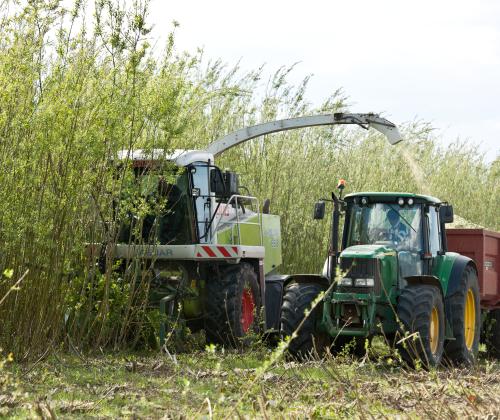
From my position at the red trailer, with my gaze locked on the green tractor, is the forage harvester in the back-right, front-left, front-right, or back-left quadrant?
front-right

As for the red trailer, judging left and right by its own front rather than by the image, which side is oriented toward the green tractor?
front

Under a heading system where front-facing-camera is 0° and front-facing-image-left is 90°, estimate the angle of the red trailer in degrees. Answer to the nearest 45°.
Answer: approximately 45°

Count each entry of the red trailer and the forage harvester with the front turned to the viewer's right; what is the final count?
0

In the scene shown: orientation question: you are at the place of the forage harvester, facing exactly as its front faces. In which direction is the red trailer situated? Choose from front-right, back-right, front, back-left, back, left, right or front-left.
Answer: back-left

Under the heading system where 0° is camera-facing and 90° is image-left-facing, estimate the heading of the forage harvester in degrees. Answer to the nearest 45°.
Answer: approximately 45°

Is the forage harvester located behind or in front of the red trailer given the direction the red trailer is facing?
in front

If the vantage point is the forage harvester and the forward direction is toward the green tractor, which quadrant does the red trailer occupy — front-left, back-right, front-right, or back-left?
front-left

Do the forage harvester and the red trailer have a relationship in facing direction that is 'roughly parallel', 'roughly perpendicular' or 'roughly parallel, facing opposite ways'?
roughly parallel

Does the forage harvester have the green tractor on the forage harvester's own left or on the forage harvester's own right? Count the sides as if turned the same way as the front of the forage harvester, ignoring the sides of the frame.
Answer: on the forage harvester's own left
